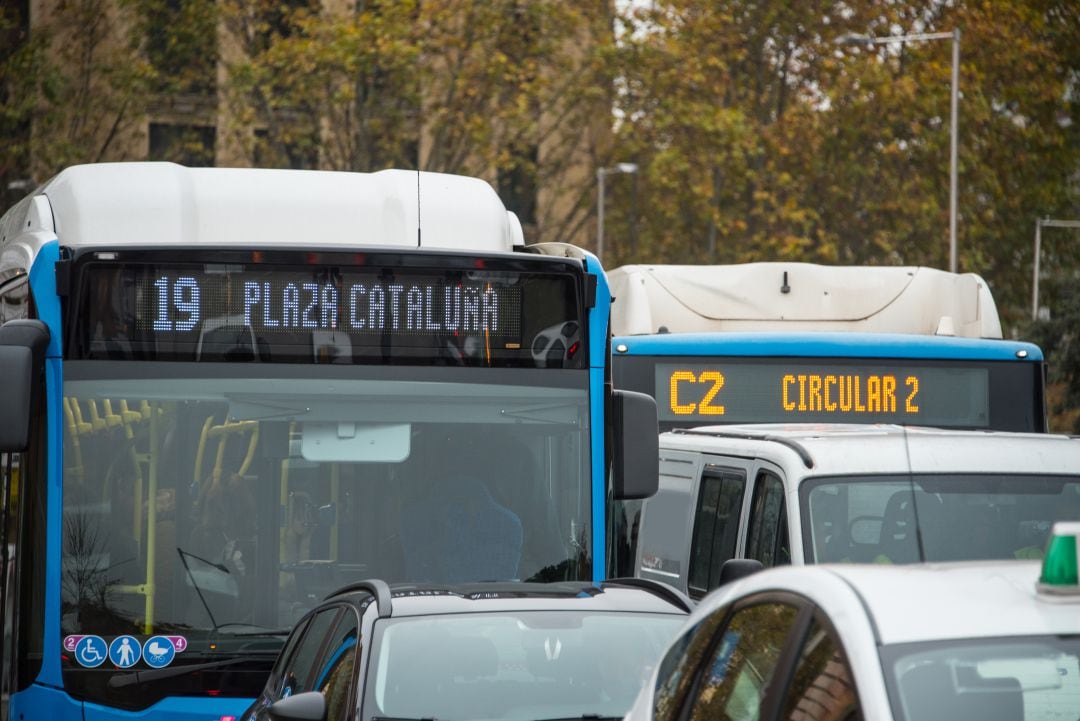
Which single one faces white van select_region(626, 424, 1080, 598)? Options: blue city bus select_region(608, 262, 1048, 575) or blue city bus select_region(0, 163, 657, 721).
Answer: blue city bus select_region(608, 262, 1048, 575)

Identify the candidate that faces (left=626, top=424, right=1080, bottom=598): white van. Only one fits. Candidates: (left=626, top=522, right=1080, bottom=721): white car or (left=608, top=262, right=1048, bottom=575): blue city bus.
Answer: the blue city bus

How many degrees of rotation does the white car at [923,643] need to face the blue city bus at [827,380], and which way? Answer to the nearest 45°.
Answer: approximately 135° to its left

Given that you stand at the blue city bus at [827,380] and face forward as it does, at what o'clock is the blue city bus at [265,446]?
the blue city bus at [265,446] is roughly at 1 o'clock from the blue city bus at [827,380].

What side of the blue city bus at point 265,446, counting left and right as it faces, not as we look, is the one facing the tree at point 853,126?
back

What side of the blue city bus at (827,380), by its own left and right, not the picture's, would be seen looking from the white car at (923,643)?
front

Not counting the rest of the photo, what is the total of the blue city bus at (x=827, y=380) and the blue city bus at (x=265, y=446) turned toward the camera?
2

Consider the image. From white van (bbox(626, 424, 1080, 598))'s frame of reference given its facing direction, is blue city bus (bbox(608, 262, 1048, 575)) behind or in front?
behind

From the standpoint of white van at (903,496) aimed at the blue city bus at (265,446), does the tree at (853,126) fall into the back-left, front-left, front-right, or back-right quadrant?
back-right

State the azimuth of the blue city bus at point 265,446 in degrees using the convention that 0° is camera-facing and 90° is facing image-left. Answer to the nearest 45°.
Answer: approximately 0°

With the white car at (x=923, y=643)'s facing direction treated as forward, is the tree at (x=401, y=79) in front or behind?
behind

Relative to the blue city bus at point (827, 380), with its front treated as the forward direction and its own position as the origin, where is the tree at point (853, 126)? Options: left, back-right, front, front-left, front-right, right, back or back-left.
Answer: back
